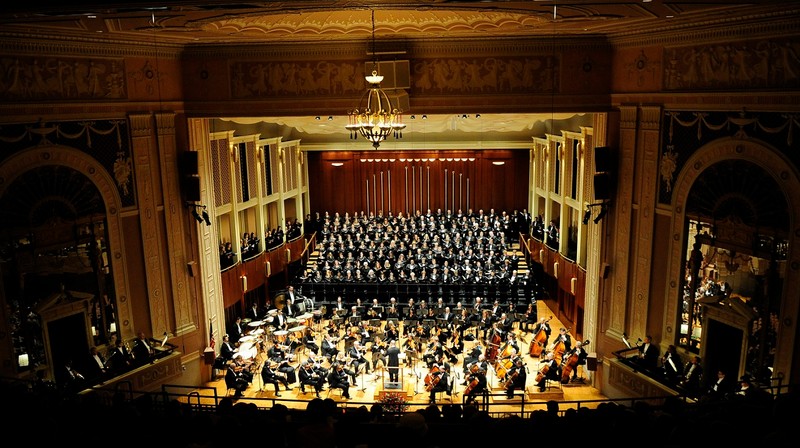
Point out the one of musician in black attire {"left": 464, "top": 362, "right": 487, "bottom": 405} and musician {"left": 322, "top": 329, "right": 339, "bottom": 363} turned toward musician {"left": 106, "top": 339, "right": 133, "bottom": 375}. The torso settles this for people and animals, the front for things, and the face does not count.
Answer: the musician in black attire

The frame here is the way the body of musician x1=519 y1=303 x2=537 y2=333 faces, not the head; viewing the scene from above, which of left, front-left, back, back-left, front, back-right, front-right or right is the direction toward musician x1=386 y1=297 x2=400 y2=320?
front-right

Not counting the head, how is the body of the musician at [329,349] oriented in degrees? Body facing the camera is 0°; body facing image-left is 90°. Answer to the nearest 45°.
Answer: approximately 315°

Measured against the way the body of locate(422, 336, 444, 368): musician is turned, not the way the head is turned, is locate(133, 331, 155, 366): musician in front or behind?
in front

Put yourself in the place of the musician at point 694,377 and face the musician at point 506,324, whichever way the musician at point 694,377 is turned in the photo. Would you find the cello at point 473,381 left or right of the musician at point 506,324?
left

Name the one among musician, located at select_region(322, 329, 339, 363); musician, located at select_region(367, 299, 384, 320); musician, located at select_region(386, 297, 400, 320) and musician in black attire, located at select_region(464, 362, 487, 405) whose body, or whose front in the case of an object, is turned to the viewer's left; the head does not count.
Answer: the musician in black attire

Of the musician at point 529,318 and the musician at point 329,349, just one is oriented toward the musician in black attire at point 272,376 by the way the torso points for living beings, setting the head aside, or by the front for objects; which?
the musician at point 529,318

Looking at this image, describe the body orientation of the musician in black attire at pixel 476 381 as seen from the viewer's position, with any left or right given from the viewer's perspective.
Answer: facing to the left of the viewer

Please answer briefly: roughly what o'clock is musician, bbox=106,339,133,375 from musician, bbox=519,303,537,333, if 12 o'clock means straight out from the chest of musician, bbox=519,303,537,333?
musician, bbox=106,339,133,375 is roughly at 12 o'clock from musician, bbox=519,303,537,333.

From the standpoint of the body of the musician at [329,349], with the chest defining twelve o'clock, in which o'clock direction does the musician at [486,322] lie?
the musician at [486,322] is roughly at 10 o'clock from the musician at [329,349].

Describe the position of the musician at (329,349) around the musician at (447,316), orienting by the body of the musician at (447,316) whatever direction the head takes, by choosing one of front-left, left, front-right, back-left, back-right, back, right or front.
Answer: front-right

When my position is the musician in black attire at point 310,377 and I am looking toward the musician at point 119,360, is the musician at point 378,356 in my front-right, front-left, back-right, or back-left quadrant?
back-right

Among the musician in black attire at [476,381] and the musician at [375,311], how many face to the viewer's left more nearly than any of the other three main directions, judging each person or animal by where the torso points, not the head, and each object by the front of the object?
1

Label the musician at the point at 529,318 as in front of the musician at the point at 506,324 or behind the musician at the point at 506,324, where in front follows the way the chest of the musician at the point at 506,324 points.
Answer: behind
